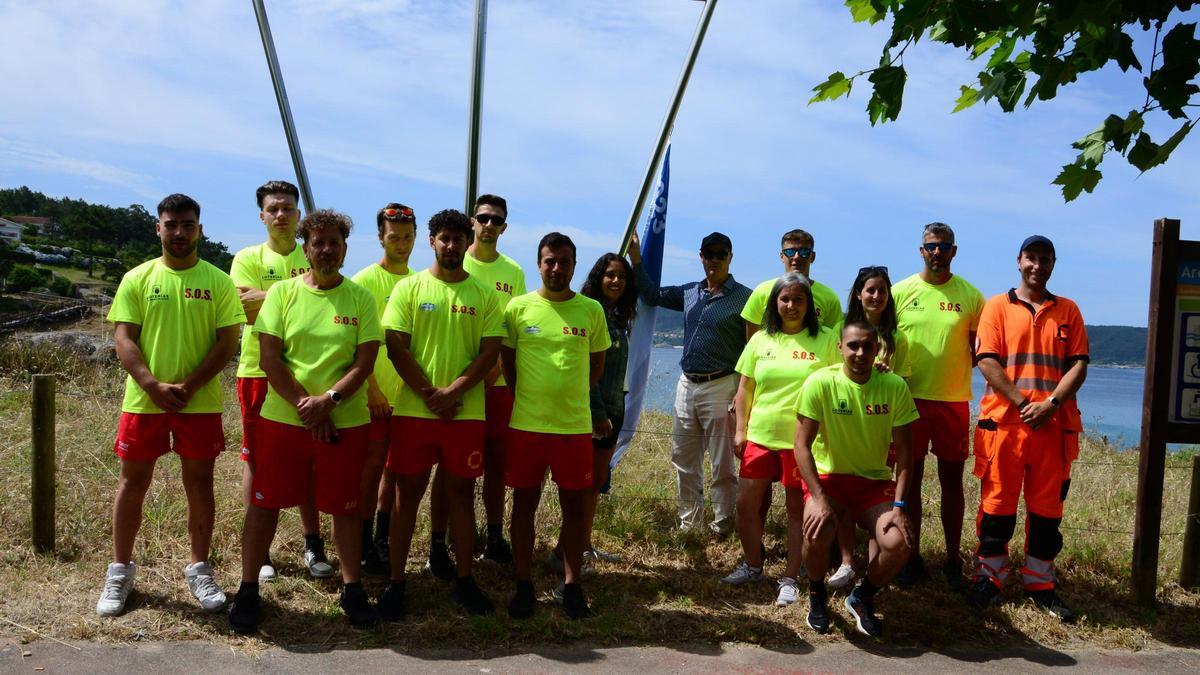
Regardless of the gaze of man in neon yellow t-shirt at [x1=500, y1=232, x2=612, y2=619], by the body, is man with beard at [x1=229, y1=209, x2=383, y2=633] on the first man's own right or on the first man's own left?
on the first man's own right

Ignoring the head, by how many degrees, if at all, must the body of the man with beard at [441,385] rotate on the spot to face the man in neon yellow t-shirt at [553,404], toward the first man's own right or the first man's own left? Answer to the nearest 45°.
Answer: approximately 90° to the first man's own left

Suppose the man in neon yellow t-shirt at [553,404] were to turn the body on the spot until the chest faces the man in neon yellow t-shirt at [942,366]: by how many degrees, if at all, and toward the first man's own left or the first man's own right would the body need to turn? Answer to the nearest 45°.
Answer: approximately 90° to the first man's own left

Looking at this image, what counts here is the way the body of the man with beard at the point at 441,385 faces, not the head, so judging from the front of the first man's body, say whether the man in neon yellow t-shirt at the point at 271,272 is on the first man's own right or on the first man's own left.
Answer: on the first man's own right

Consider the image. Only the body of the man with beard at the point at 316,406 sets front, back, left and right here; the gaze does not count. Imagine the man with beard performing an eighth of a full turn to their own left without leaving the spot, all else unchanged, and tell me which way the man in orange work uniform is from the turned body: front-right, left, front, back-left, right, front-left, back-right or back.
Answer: front-left

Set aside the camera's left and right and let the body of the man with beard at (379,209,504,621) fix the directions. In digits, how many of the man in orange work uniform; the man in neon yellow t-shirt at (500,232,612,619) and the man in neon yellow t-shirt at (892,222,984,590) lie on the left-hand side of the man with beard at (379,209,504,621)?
3

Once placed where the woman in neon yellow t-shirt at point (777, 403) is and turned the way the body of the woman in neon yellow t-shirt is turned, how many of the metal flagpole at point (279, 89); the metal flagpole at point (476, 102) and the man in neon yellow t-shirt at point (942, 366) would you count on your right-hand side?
2
